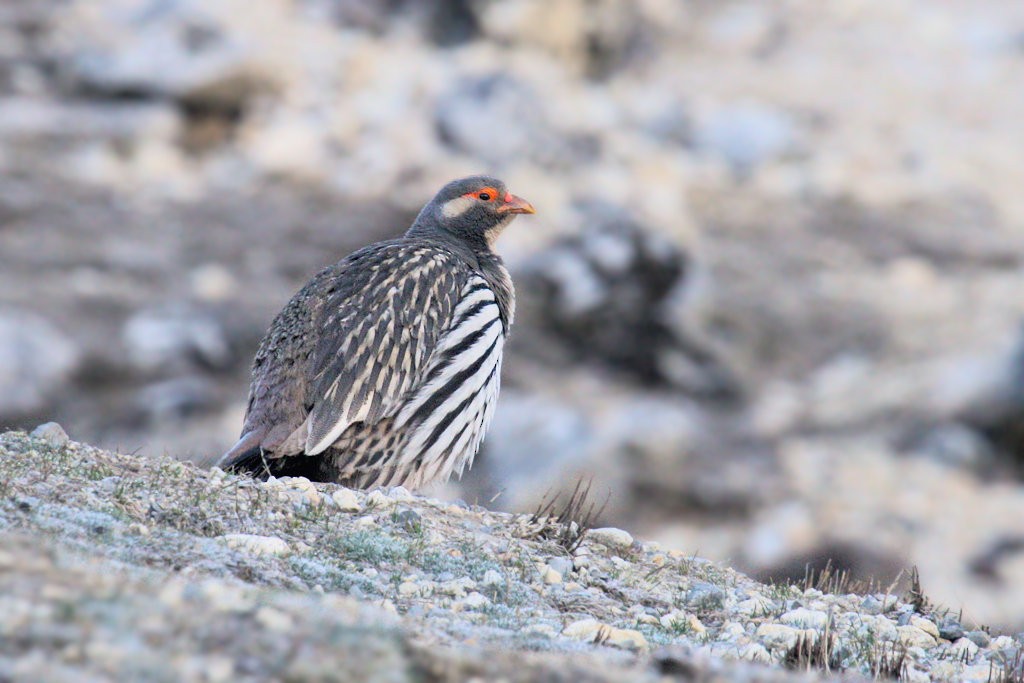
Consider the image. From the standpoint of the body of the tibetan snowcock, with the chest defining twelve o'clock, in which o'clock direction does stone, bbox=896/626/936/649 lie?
The stone is roughly at 1 o'clock from the tibetan snowcock.

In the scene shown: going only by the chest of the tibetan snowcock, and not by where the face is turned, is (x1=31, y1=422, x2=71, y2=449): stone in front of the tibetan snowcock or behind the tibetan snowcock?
behind

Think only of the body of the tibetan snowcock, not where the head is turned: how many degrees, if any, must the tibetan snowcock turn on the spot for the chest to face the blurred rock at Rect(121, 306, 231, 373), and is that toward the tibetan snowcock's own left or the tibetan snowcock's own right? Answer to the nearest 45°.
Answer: approximately 90° to the tibetan snowcock's own left

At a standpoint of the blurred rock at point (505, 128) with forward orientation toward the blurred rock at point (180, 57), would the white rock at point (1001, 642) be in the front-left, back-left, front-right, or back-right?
back-left

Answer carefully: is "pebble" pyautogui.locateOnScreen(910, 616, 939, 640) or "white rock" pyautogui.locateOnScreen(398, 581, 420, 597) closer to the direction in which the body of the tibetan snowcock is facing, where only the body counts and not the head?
the pebble

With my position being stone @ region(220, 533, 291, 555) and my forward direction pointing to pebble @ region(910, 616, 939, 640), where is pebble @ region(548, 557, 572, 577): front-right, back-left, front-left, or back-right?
front-left

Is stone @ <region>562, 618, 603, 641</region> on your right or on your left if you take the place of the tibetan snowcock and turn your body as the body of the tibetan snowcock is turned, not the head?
on your right

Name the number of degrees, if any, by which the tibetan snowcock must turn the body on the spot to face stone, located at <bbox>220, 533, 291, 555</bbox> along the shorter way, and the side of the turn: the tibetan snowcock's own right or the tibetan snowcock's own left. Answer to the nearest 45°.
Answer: approximately 90° to the tibetan snowcock's own right

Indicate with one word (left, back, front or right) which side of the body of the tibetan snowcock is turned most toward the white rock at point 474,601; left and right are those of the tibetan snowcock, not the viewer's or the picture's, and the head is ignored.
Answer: right

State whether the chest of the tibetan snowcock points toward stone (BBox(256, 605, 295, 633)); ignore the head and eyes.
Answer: no

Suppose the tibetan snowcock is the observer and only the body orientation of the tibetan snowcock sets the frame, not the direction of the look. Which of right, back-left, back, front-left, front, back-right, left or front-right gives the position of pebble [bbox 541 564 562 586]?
front-right

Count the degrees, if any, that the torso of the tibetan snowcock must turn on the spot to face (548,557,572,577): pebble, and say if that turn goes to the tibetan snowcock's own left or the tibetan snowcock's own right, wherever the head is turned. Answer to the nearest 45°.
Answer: approximately 45° to the tibetan snowcock's own right

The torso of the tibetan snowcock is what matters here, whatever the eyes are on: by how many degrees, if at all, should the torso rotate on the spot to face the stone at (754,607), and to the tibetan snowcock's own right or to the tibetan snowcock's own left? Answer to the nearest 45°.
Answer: approximately 45° to the tibetan snowcock's own right

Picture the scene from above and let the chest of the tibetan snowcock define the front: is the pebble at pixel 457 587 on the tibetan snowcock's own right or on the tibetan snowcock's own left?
on the tibetan snowcock's own right

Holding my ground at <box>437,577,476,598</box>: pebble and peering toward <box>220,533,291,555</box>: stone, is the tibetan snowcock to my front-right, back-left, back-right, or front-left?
front-right

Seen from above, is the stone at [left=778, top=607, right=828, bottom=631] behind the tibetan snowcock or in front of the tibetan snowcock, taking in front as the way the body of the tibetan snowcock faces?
in front

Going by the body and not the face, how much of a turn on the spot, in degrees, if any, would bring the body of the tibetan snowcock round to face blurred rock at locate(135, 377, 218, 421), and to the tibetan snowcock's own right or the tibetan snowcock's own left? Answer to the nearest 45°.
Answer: approximately 90° to the tibetan snowcock's own left

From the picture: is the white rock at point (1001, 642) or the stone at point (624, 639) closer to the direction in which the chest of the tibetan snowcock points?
the white rock

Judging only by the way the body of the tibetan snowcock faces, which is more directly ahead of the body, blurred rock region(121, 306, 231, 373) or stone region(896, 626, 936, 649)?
the stone

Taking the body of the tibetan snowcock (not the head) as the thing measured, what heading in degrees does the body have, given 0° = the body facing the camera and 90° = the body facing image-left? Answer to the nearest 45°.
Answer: approximately 270°

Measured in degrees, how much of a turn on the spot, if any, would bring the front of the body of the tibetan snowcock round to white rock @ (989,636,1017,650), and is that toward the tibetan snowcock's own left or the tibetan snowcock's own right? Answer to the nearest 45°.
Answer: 0° — it already faces it
